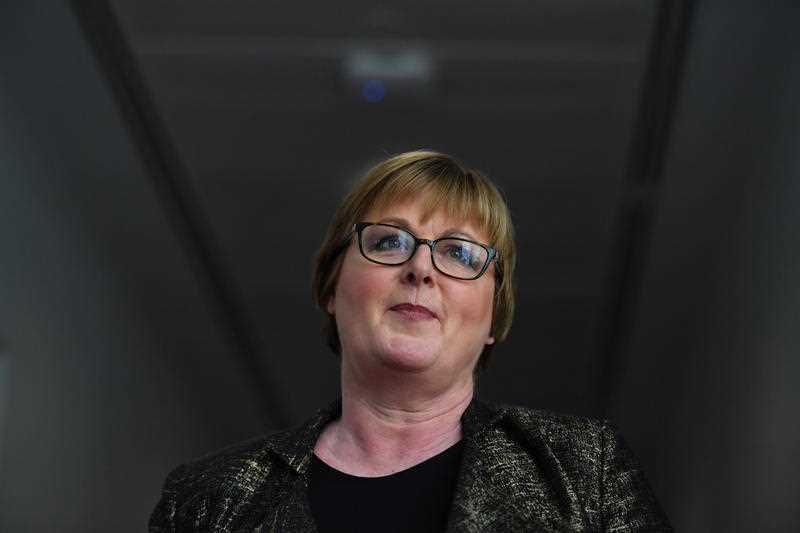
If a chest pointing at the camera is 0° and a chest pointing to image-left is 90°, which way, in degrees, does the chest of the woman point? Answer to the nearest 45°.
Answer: approximately 0°
